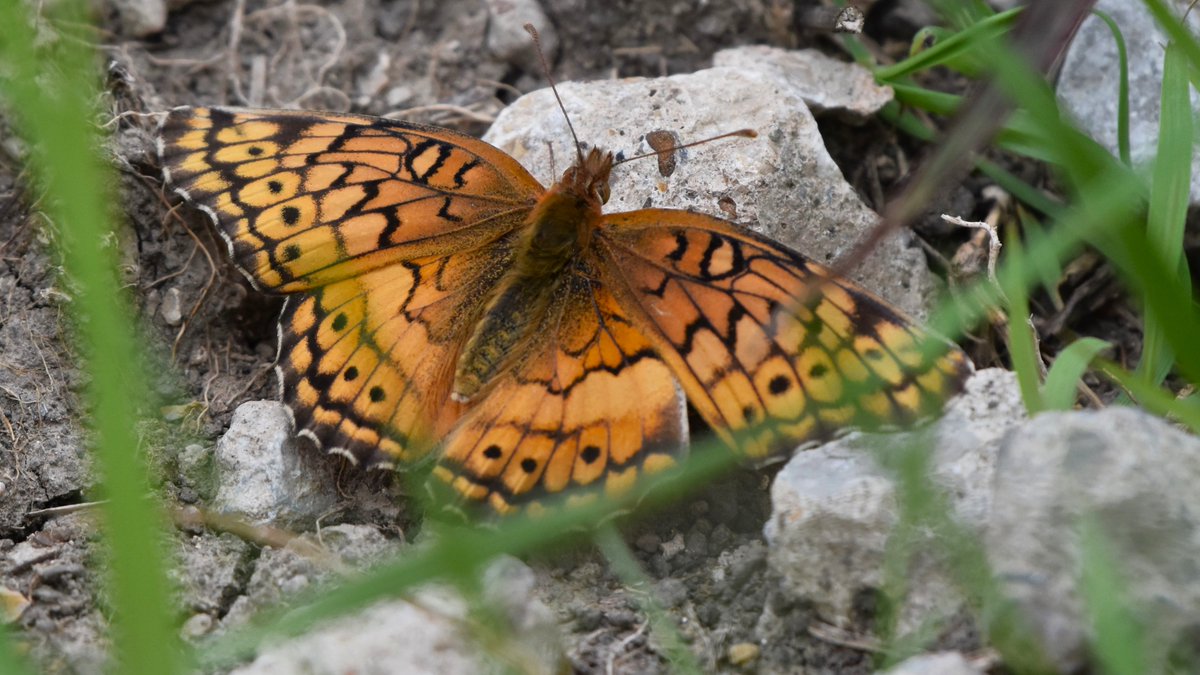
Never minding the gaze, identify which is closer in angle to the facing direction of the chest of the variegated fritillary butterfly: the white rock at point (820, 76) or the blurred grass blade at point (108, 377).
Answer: the white rock

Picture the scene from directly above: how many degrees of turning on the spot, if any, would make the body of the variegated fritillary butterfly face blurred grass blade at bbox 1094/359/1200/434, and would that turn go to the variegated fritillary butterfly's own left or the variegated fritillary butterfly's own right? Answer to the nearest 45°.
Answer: approximately 45° to the variegated fritillary butterfly's own right

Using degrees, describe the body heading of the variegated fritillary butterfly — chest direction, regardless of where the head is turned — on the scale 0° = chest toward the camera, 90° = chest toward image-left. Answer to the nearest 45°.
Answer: approximately 225°

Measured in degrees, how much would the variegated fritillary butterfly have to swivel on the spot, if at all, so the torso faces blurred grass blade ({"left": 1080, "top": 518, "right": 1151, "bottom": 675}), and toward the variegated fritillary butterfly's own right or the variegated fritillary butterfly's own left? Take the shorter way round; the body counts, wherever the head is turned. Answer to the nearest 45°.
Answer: approximately 90° to the variegated fritillary butterfly's own right

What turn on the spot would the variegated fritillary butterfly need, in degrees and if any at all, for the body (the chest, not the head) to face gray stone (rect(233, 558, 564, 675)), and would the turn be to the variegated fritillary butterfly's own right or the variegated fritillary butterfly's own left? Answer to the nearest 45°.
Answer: approximately 135° to the variegated fritillary butterfly's own right

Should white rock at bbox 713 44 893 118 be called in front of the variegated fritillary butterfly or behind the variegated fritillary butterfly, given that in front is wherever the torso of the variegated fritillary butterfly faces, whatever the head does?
in front

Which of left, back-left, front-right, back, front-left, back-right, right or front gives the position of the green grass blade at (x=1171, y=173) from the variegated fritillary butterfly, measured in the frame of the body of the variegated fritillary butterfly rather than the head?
front-right

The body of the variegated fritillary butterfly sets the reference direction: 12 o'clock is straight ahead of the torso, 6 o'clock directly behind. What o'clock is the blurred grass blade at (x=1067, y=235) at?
The blurred grass blade is roughly at 2 o'clock from the variegated fritillary butterfly.

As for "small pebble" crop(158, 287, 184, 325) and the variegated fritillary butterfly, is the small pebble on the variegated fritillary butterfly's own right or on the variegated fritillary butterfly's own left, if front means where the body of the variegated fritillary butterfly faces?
on the variegated fritillary butterfly's own left

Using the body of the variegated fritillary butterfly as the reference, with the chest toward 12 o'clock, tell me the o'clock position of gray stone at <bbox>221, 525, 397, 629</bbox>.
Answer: The gray stone is roughly at 6 o'clock from the variegated fritillary butterfly.

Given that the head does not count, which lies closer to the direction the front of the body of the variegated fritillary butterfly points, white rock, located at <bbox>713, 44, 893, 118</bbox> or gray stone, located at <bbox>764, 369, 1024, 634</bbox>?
the white rock
